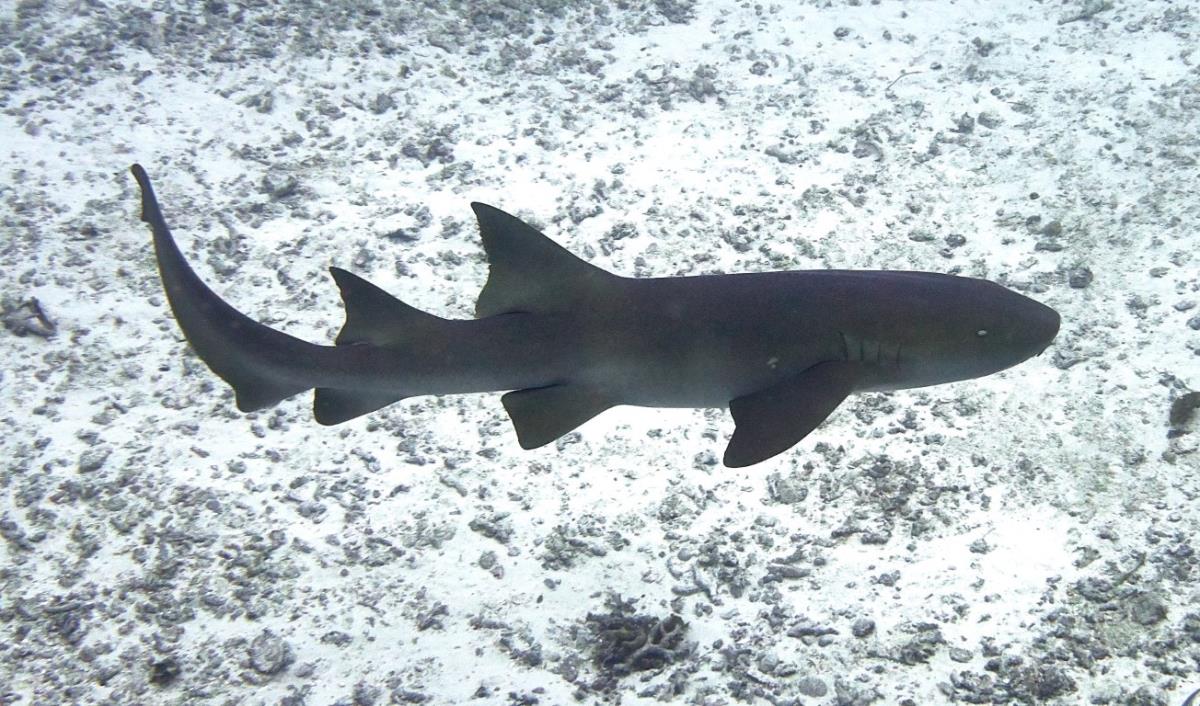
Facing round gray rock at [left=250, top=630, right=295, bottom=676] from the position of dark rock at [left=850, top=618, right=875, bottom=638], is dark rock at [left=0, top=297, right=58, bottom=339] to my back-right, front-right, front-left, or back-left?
front-right

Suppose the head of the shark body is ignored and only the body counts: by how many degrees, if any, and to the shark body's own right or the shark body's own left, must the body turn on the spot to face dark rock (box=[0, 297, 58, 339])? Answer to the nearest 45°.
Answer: approximately 135° to the shark body's own left

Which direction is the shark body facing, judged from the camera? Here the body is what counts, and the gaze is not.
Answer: to the viewer's right

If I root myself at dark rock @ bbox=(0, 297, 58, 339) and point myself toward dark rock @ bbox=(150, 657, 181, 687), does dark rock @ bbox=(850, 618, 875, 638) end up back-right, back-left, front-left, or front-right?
front-left

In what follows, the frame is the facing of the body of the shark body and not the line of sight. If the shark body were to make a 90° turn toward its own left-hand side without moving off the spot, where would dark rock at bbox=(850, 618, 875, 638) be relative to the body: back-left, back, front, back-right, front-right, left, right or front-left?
right

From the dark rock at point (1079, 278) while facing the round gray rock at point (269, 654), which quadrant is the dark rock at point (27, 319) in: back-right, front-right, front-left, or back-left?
front-right

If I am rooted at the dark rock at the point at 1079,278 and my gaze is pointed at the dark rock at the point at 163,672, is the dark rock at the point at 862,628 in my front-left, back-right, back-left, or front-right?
front-left
